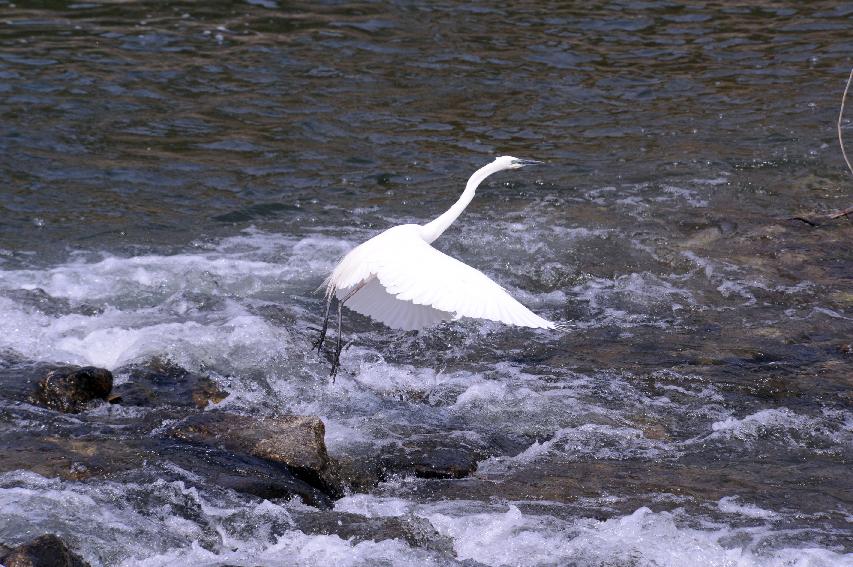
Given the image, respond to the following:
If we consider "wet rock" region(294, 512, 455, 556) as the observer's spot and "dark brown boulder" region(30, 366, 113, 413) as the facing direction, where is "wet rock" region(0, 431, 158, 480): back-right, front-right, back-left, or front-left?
front-left

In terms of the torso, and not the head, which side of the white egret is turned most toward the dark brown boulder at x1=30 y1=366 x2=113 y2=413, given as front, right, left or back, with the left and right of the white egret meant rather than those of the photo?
back

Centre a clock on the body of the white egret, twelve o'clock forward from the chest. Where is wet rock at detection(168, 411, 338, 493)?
The wet rock is roughly at 4 o'clock from the white egret.

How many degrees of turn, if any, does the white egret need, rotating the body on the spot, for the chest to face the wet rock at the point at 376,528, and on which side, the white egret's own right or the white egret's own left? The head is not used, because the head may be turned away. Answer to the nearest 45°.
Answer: approximately 90° to the white egret's own right

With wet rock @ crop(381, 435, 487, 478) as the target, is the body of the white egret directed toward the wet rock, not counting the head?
no

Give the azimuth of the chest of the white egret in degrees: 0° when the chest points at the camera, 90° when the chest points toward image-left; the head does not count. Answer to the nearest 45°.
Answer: approximately 270°

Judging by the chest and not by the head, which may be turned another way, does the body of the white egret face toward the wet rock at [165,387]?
no

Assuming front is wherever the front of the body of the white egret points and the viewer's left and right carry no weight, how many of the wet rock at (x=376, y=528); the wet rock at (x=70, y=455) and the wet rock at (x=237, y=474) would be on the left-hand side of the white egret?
0

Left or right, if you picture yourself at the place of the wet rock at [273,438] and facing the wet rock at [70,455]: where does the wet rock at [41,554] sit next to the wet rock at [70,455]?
left

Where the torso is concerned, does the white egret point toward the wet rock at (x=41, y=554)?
no

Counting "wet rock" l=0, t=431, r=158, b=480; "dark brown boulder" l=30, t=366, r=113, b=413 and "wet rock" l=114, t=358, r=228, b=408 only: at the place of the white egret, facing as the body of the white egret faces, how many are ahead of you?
0

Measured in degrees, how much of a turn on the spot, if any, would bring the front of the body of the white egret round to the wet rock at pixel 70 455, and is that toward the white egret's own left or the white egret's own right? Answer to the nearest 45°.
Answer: approximately 135° to the white egret's own right

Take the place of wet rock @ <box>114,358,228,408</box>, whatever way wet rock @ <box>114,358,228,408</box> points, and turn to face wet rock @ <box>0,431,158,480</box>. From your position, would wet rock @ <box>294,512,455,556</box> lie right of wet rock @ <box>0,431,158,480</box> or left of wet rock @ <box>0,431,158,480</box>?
left

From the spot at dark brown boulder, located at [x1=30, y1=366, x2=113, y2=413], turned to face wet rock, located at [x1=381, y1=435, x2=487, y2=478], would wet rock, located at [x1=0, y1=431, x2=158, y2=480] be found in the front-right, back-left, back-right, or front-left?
front-right

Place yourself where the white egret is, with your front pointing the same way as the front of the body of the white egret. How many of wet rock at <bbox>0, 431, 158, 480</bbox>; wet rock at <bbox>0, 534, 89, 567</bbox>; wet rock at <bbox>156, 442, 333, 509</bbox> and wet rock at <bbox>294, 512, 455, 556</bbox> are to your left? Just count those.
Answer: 0
